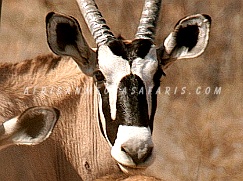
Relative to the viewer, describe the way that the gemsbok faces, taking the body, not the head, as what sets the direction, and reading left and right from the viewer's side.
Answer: facing the viewer and to the right of the viewer
